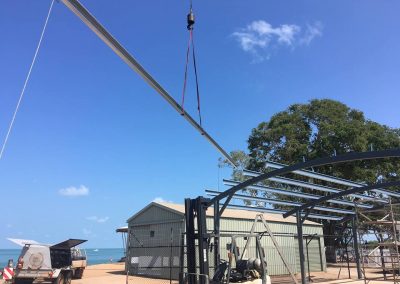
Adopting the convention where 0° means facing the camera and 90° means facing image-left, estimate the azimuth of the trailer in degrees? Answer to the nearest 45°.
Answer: approximately 225°

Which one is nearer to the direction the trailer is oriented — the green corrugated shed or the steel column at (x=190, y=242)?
the green corrugated shed

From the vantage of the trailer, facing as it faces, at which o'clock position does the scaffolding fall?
The scaffolding is roughly at 2 o'clock from the trailer.

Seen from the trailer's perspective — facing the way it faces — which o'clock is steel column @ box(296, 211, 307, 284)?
The steel column is roughly at 2 o'clock from the trailer.

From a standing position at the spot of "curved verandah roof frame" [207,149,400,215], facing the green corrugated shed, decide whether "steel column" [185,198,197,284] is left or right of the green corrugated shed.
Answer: left

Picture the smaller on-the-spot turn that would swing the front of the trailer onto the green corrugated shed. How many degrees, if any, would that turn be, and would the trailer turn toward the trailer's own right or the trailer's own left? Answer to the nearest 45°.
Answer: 0° — it already faces it
